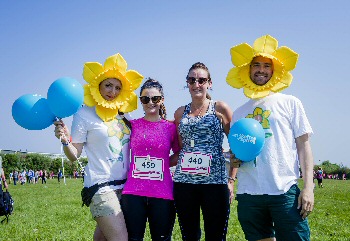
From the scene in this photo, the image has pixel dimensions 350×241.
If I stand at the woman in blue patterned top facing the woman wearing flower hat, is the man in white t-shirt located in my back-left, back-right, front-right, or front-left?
back-left

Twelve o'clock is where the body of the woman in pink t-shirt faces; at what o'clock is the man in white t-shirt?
The man in white t-shirt is roughly at 10 o'clock from the woman in pink t-shirt.

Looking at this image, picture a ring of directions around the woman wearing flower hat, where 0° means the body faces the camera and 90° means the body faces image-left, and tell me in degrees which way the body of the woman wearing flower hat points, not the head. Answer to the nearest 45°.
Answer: approximately 315°

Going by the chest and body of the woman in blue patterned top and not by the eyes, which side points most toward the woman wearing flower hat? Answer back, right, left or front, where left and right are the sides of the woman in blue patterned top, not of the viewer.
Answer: right

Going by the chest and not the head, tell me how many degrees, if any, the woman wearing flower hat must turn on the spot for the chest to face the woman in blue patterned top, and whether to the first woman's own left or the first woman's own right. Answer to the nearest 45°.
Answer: approximately 45° to the first woman's own left

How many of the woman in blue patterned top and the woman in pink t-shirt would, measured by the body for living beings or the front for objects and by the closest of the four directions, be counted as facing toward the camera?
2

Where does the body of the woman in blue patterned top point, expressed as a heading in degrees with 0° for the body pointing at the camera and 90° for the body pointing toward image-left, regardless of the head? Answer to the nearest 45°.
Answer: approximately 0°
